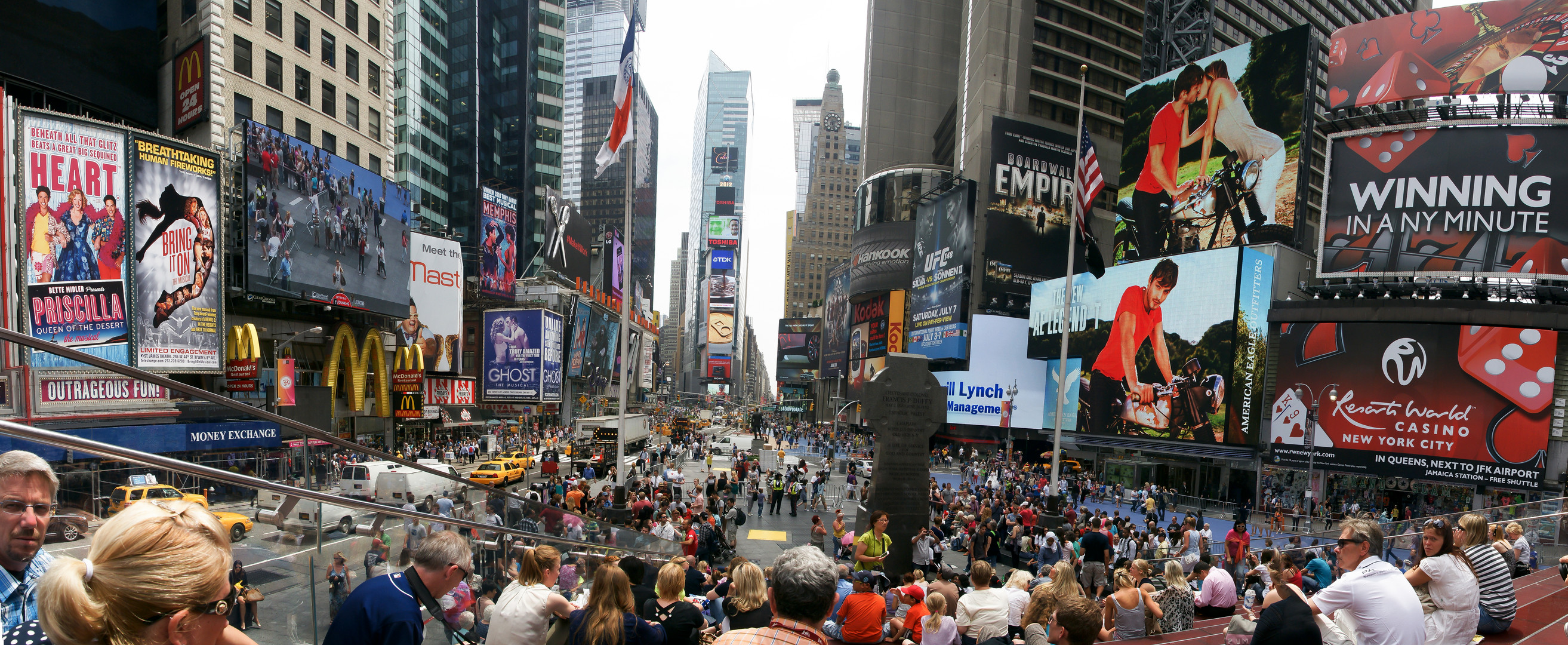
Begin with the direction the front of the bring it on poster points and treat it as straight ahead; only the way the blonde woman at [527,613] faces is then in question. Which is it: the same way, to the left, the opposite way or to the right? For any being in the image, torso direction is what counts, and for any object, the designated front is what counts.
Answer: to the left

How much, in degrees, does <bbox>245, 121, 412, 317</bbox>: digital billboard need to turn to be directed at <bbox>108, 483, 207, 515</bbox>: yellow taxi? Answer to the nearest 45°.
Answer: approximately 45° to its right

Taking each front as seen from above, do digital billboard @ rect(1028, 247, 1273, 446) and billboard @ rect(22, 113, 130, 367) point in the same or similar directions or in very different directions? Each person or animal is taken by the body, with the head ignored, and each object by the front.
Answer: very different directions

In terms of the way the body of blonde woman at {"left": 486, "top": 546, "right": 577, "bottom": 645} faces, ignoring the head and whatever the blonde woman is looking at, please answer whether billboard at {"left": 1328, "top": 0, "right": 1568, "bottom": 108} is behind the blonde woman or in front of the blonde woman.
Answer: in front

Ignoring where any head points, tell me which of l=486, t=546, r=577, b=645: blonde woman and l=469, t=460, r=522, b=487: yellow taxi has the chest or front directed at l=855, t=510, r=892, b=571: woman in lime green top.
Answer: the blonde woman

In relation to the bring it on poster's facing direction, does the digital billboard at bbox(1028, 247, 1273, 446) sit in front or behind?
in front

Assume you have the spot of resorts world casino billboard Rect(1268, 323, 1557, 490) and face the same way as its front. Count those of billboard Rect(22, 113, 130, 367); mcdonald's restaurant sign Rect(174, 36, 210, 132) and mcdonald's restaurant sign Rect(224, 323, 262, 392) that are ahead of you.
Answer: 3

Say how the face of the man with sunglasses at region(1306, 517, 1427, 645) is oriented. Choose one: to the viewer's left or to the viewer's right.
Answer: to the viewer's left

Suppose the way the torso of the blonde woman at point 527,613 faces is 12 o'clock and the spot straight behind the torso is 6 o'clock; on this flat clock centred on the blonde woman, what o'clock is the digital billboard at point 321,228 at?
The digital billboard is roughly at 10 o'clock from the blonde woman.

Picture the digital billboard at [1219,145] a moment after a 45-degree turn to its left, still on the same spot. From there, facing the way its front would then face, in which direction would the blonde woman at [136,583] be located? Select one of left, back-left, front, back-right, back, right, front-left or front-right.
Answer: front

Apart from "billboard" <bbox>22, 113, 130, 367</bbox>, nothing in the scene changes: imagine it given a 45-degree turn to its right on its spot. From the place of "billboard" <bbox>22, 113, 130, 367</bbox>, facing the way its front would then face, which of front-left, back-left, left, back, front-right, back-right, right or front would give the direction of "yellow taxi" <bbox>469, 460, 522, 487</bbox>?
left

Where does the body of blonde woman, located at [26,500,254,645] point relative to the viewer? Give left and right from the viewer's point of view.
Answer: facing away from the viewer and to the right of the viewer

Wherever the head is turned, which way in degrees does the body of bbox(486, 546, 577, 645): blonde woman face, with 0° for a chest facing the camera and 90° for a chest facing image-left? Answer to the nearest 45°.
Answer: approximately 225°

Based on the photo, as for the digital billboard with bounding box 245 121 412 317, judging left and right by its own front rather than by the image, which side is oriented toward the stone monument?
front
